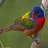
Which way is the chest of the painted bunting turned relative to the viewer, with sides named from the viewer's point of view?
facing to the right of the viewer
